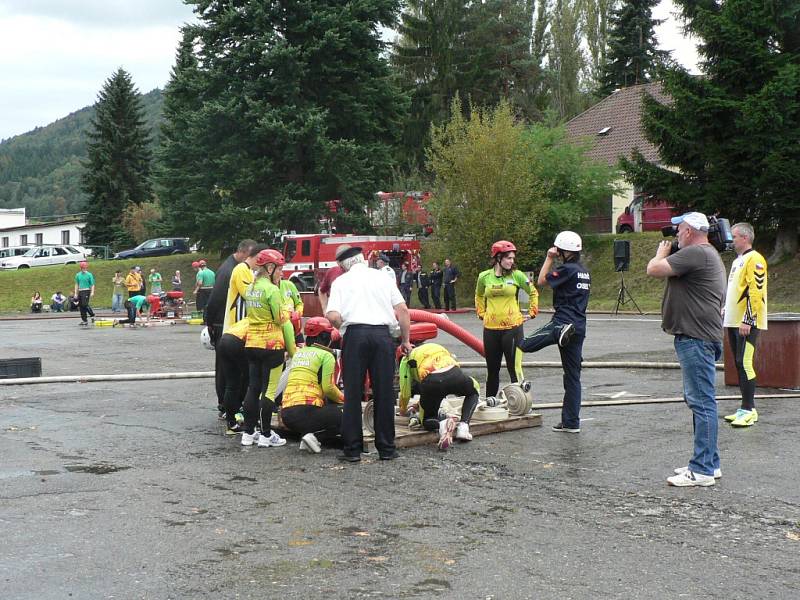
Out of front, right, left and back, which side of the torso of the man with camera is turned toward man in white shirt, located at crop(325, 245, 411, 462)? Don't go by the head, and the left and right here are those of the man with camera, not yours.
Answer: front

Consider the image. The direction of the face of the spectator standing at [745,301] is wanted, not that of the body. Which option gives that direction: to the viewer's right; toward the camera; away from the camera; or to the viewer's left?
to the viewer's left

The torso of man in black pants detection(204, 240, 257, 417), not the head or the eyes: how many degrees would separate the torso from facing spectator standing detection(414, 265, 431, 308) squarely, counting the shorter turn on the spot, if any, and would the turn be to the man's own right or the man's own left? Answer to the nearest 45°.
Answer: approximately 45° to the man's own left

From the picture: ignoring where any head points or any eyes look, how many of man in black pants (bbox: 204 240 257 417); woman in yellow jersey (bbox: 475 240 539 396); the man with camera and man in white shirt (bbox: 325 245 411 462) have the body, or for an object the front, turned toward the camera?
1

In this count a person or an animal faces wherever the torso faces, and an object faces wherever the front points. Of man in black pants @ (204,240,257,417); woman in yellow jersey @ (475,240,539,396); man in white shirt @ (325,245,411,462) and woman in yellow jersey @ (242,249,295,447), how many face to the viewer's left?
0

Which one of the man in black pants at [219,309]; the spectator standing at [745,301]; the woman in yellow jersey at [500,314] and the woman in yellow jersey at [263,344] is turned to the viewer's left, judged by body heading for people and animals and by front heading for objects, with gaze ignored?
the spectator standing

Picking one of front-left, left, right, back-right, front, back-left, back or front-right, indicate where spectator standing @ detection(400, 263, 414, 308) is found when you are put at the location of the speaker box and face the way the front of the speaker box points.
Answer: right

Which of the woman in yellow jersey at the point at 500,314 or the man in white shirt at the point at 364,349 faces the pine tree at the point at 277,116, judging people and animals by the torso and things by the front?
the man in white shirt

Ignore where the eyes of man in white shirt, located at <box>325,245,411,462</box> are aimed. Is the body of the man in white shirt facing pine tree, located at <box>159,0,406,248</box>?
yes

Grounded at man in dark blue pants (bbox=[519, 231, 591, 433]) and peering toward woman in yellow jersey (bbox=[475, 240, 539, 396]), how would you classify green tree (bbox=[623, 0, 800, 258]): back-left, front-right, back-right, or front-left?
front-right

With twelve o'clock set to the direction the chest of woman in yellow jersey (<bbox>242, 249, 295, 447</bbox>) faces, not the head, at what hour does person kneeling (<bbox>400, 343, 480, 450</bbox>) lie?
The person kneeling is roughly at 2 o'clock from the woman in yellow jersey.

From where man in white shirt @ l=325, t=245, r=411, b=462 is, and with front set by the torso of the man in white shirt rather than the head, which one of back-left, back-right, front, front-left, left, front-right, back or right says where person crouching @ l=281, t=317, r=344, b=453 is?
front-left

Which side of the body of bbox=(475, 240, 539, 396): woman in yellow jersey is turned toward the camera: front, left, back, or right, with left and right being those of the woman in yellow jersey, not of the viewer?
front

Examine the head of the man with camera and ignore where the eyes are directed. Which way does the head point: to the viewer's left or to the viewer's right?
to the viewer's left

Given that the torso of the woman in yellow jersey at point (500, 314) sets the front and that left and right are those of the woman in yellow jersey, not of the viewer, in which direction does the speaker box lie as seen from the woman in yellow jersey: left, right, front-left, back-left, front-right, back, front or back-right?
back

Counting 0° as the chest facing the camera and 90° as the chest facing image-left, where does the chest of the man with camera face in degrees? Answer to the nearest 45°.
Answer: approximately 90°

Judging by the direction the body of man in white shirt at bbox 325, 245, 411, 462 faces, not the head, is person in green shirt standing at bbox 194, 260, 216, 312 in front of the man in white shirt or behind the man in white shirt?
in front
